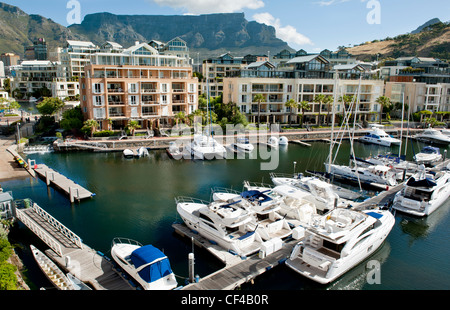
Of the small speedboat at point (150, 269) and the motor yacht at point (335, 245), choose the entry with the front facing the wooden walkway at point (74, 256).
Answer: the small speedboat

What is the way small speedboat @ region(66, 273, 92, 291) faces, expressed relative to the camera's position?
facing away from the viewer and to the left of the viewer

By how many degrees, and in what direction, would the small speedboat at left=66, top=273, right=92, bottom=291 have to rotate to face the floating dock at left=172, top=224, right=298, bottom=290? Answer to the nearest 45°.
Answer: approximately 135° to its right

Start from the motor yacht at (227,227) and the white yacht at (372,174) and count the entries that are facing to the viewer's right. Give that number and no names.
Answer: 0

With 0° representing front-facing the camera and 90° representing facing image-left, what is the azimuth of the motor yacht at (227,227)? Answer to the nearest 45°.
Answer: approximately 135°

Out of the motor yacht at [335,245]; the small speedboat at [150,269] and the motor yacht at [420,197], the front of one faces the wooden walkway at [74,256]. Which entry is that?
the small speedboat

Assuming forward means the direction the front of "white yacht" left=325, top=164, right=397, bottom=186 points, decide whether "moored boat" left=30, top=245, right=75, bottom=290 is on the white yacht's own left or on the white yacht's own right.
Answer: on the white yacht's own left

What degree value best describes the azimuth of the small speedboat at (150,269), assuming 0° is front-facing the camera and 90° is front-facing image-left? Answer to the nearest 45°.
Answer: approximately 135°

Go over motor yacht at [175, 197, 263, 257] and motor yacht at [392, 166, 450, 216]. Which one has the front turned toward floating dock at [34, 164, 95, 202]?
motor yacht at [175, 197, 263, 257]
